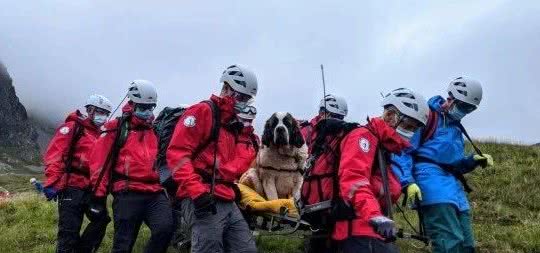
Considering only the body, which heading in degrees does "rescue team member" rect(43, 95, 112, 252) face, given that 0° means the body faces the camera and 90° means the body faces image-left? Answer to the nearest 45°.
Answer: approximately 315°

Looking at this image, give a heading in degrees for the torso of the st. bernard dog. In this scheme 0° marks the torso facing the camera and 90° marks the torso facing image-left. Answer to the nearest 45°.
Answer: approximately 0°
